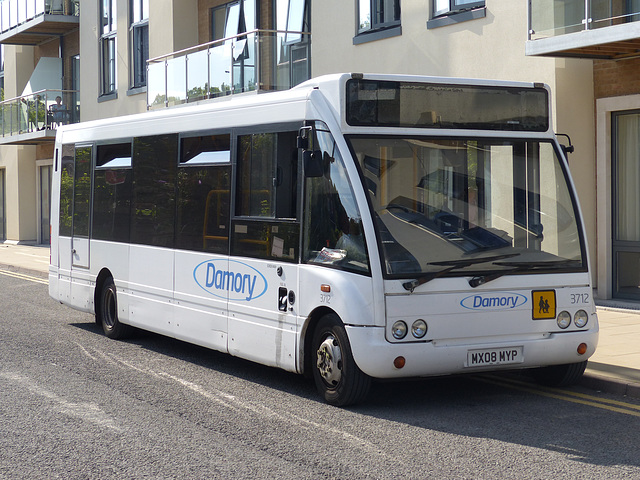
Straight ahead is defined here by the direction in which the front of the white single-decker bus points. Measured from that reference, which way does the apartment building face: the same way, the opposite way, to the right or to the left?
to the right

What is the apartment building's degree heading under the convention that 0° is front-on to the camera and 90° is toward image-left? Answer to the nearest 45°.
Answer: approximately 45°

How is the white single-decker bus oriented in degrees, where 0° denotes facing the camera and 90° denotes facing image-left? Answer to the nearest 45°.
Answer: approximately 315°

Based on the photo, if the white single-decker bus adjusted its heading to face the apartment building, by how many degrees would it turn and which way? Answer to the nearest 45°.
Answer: approximately 135° to its left
